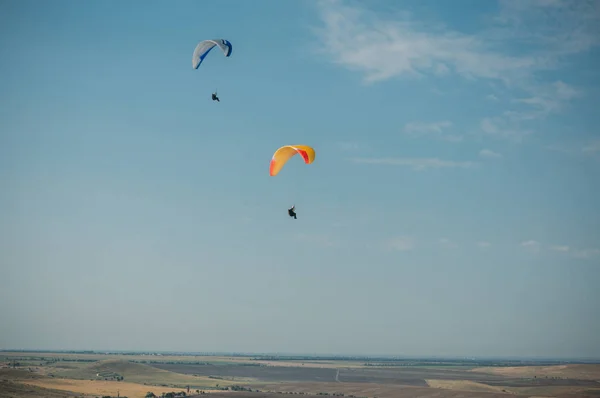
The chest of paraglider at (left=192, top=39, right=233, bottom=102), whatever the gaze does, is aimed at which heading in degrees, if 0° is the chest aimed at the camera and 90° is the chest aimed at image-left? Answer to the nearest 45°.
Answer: approximately 315°

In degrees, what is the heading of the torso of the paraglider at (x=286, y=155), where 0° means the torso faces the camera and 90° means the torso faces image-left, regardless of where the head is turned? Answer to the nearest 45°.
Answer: approximately 315°

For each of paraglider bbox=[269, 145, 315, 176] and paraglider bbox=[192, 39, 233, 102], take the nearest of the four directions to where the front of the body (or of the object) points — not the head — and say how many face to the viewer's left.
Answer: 0
